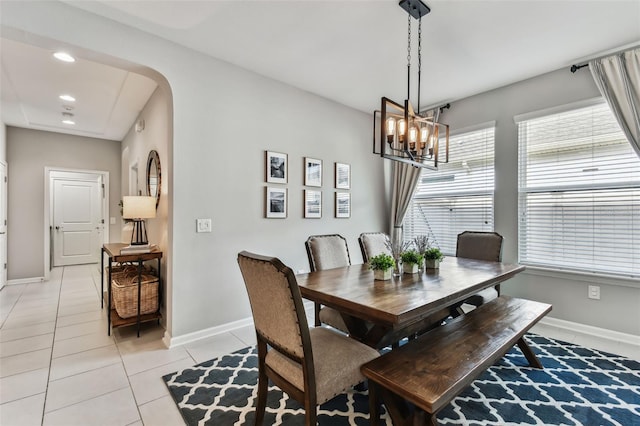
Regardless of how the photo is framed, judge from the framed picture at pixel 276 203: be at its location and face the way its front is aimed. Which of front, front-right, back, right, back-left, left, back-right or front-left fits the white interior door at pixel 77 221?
back

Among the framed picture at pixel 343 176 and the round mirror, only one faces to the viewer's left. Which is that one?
the round mirror

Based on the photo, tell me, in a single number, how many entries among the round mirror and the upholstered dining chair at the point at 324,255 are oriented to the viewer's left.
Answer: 1

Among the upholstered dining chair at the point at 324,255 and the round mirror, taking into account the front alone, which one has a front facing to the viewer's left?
the round mirror

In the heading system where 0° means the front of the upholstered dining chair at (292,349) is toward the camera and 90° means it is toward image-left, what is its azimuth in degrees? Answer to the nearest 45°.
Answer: approximately 225°

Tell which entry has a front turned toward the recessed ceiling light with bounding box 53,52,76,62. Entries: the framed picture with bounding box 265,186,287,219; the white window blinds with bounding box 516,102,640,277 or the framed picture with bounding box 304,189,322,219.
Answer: the white window blinds

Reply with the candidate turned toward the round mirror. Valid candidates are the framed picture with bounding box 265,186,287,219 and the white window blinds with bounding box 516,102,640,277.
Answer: the white window blinds

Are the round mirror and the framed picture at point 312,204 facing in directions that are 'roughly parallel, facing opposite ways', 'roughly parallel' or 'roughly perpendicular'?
roughly perpendicular

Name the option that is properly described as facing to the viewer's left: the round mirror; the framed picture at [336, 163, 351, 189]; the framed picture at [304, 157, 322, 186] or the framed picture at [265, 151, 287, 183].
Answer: the round mirror

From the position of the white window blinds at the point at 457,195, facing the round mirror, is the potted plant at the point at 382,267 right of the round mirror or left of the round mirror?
left

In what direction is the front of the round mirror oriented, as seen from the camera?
facing to the left of the viewer
